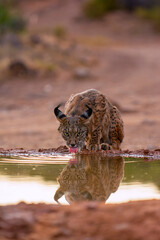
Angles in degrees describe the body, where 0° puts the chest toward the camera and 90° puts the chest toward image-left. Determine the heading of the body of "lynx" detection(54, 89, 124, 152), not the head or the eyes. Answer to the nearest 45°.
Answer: approximately 45°

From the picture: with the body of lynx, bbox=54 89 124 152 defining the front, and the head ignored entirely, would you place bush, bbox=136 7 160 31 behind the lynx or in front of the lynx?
behind

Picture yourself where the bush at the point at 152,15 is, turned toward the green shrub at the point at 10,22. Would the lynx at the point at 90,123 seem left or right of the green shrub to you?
left

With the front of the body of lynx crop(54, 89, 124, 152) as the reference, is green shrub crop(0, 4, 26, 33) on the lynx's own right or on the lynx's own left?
on the lynx's own right

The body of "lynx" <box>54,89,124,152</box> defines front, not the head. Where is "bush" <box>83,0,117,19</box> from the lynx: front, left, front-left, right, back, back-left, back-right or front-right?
back-right
